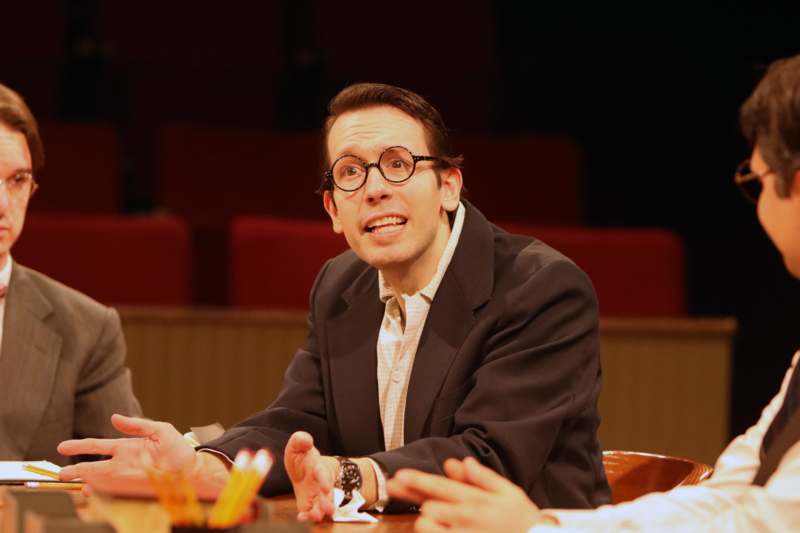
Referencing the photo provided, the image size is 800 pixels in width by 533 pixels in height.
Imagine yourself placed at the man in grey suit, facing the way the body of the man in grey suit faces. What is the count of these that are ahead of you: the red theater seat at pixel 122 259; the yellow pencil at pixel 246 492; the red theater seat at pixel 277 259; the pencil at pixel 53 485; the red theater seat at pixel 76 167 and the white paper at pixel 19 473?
3

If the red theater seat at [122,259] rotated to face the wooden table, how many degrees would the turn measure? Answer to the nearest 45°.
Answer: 0° — it already faces it

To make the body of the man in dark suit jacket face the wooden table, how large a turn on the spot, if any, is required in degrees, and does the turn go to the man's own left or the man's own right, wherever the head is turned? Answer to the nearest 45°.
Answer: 0° — they already face it

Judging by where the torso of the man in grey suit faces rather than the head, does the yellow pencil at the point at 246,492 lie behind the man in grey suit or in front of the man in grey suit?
in front

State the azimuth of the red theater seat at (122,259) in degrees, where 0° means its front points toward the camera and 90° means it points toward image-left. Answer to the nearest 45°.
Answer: approximately 0°

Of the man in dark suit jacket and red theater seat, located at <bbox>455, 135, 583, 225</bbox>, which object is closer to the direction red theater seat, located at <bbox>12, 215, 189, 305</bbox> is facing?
the man in dark suit jacket

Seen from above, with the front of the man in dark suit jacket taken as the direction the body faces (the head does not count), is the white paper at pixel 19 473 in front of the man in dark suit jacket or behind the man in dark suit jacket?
in front
